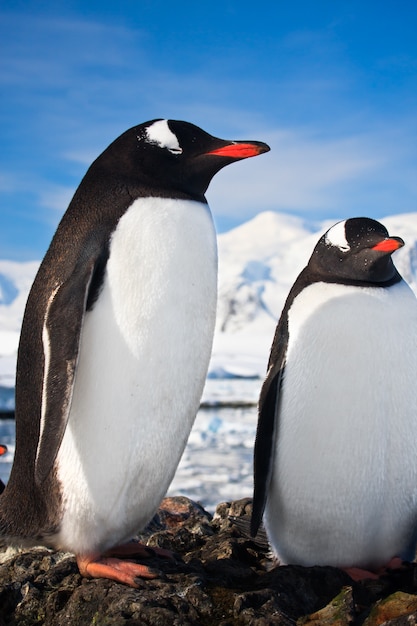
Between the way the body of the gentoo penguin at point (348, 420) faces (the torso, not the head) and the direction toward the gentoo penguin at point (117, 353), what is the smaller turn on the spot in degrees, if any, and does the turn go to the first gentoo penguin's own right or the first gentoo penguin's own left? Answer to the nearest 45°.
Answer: approximately 90° to the first gentoo penguin's own right

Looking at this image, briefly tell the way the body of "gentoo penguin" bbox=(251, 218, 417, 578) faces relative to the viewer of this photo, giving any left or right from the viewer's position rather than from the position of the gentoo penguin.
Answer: facing the viewer and to the right of the viewer

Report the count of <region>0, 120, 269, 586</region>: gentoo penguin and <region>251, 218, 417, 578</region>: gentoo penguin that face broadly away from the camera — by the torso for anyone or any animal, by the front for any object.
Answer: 0
